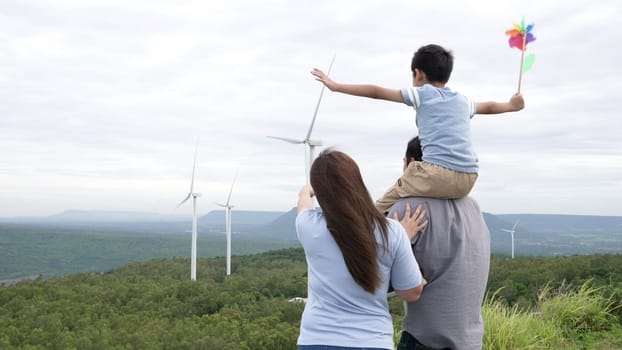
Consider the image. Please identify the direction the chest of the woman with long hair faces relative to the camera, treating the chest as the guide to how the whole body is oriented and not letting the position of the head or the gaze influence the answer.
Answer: away from the camera

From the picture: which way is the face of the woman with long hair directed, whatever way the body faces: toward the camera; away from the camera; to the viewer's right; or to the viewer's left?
away from the camera
